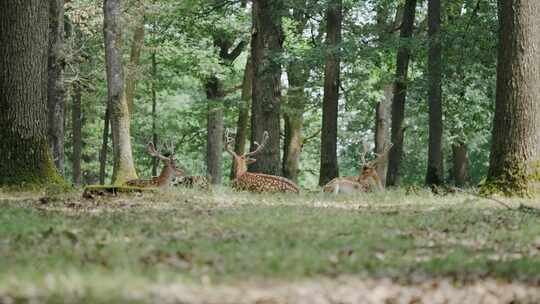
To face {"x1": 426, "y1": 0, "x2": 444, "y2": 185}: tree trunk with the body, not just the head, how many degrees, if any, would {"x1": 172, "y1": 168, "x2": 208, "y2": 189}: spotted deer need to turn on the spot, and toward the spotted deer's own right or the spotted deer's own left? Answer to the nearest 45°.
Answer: approximately 135° to the spotted deer's own right

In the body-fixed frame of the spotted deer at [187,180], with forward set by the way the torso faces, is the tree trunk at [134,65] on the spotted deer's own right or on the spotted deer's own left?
on the spotted deer's own right

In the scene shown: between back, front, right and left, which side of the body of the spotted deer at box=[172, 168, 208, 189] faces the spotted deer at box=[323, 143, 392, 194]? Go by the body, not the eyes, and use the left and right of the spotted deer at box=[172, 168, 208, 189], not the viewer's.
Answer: back

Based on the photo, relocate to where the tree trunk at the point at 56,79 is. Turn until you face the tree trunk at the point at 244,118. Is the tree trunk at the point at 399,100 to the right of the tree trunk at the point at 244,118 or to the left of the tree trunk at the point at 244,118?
right

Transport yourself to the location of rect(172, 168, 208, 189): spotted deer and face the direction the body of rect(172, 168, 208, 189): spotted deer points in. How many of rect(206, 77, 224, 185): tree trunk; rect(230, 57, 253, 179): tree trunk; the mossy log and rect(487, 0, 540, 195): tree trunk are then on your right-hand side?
2

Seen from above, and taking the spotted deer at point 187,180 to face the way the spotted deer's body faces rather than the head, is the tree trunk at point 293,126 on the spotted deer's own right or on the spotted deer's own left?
on the spotted deer's own right

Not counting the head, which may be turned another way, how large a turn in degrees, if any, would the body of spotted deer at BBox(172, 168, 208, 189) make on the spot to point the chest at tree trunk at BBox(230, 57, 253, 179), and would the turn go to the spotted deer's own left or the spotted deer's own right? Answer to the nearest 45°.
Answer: approximately 90° to the spotted deer's own right

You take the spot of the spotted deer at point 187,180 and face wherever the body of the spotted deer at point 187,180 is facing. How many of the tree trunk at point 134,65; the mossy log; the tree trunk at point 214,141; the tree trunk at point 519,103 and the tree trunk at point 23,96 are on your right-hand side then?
2

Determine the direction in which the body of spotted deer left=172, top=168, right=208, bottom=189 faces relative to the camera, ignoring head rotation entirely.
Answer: to the viewer's left

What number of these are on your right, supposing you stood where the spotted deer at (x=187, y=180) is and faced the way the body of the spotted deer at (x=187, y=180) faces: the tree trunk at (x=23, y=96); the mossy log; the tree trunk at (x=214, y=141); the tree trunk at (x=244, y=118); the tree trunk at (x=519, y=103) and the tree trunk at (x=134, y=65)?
3
